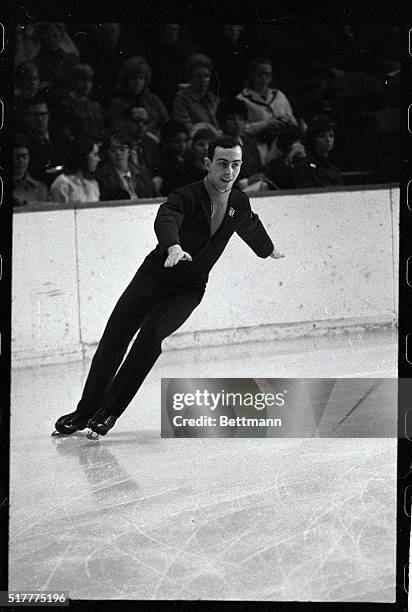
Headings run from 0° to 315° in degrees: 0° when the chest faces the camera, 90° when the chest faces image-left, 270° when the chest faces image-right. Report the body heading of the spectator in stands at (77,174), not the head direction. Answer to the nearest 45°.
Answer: approximately 315°

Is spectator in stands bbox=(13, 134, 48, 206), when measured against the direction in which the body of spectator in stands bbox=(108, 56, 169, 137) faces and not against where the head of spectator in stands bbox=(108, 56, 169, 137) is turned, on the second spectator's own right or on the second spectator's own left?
on the second spectator's own right

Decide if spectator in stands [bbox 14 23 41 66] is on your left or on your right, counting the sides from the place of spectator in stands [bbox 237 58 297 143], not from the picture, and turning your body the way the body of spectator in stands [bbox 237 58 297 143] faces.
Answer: on your right

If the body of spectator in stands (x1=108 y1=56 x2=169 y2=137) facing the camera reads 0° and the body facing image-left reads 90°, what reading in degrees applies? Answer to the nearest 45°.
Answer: approximately 0°
